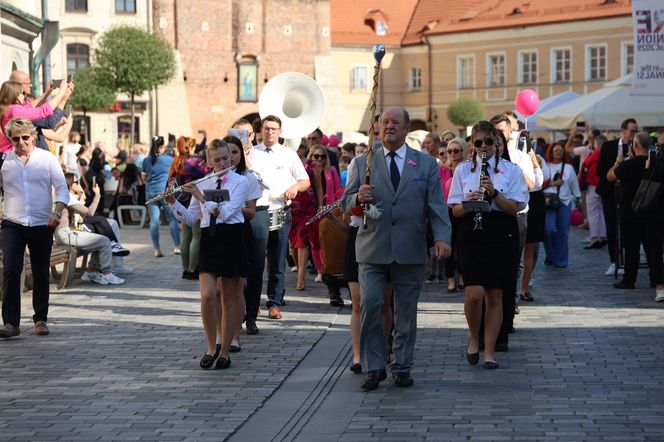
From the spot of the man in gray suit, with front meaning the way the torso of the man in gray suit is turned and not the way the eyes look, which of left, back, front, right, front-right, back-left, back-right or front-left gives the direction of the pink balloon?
back

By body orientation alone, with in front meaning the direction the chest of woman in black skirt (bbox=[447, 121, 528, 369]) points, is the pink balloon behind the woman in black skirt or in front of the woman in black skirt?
behind

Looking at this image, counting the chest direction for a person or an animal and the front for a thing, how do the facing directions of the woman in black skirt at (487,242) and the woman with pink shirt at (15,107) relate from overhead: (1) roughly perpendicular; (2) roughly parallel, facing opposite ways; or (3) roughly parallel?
roughly perpendicular

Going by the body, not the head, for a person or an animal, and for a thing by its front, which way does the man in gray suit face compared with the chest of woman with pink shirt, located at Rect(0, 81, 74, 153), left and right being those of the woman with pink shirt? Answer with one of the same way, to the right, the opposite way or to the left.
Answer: to the right

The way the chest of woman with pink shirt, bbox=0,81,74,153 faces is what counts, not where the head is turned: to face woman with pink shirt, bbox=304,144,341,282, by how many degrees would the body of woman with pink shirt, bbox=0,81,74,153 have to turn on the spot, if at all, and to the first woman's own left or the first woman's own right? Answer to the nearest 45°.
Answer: approximately 45° to the first woman's own left

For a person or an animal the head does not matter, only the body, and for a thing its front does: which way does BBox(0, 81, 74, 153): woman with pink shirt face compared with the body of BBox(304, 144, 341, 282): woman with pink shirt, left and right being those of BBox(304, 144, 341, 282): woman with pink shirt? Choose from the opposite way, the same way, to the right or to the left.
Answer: to the left

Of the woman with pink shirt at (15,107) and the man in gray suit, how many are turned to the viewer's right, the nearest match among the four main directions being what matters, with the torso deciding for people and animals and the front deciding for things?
1

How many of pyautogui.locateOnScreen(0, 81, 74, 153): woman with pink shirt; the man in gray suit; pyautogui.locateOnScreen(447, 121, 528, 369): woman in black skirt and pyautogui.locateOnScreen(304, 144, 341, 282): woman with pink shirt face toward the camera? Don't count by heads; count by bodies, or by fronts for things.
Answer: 3

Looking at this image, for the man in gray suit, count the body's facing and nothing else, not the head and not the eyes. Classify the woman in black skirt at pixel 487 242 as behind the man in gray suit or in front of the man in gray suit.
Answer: behind

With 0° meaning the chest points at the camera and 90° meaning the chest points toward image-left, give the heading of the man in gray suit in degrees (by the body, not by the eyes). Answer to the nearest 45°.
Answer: approximately 0°

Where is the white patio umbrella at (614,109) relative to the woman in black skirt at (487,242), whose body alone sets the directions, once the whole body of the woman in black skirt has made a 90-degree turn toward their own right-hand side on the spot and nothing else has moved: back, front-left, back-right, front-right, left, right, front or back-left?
right

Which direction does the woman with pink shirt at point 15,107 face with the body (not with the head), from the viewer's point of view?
to the viewer's right
